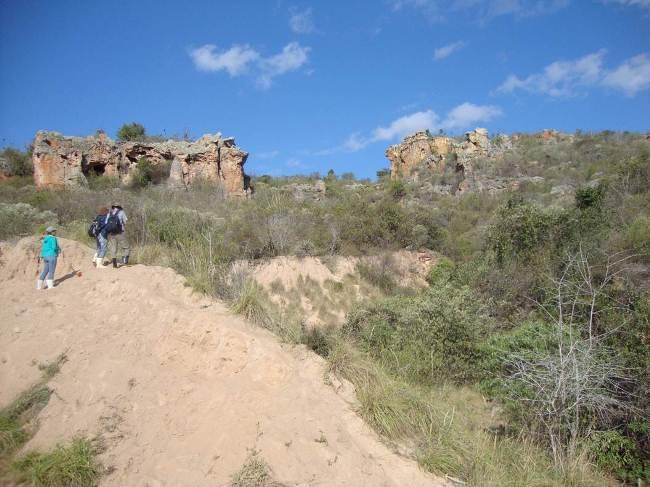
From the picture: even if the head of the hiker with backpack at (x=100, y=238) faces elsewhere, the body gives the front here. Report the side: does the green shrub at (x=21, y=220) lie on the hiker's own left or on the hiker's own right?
on the hiker's own left

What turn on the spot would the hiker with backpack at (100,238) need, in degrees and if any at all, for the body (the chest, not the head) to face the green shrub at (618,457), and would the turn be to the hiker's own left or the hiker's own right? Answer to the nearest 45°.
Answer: approximately 90° to the hiker's own right

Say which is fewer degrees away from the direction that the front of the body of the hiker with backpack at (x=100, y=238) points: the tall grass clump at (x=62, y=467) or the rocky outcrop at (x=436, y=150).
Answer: the rocky outcrop

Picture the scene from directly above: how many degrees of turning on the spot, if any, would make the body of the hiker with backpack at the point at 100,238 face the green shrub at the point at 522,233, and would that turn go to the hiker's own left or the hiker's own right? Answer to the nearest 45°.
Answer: approximately 45° to the hiker's own right

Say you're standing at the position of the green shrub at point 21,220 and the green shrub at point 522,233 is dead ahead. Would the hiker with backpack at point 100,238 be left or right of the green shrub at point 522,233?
right

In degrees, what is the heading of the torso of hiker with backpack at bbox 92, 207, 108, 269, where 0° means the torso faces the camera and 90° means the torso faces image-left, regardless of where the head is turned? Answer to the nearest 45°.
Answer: approximately 225°

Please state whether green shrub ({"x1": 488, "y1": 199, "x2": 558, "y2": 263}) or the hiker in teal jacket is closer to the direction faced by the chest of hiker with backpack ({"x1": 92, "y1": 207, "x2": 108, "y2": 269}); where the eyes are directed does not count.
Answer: the green shrub

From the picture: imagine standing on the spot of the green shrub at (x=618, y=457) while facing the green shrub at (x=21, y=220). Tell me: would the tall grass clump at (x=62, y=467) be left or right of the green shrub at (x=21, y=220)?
left

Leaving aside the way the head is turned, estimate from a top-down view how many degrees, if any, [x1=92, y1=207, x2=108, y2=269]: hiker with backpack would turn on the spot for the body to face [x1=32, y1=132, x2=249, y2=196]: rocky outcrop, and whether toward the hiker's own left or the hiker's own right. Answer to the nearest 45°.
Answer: approximately 45° to the hiker's own left

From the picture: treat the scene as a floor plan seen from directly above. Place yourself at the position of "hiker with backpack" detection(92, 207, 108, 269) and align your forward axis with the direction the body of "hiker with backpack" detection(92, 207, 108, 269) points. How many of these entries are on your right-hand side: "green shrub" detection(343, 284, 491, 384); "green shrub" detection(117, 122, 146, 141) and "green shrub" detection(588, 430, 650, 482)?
2

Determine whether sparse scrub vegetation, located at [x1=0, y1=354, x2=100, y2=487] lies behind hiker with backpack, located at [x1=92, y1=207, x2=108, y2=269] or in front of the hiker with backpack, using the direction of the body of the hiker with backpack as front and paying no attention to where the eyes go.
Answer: behind
